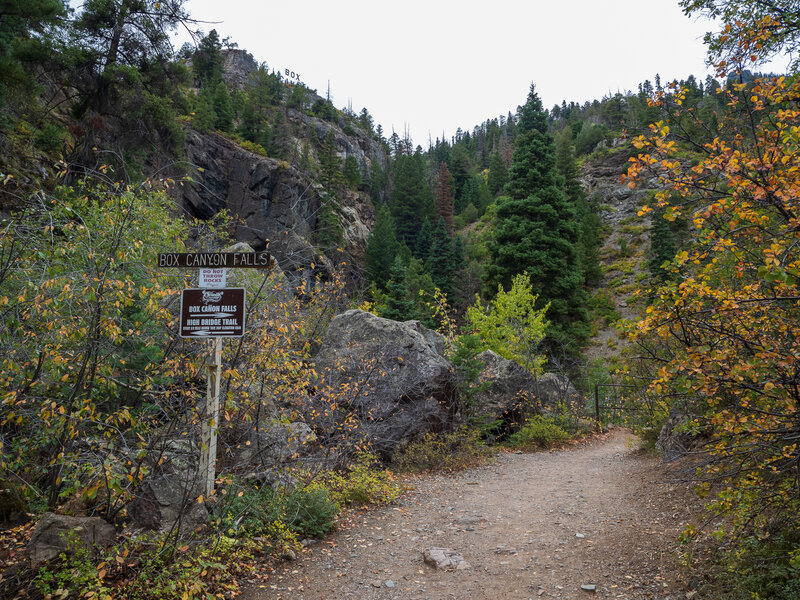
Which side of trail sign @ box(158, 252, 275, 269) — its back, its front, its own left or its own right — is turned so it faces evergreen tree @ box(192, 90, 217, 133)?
back

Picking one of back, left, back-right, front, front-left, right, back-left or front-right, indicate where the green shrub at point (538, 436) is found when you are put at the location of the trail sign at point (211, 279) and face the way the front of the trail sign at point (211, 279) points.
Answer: back-left

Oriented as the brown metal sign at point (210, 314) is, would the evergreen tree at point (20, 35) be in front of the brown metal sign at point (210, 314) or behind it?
behind

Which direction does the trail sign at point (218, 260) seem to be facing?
toward the camera

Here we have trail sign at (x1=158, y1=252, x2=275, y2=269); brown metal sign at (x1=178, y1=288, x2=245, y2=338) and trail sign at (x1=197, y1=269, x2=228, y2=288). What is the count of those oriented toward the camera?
3

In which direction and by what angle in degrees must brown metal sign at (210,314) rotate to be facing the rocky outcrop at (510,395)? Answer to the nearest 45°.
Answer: approximately 135° to its left

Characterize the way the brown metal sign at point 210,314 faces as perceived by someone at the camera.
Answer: facing the viewer

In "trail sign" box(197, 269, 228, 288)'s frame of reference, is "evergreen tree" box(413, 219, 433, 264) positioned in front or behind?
behind

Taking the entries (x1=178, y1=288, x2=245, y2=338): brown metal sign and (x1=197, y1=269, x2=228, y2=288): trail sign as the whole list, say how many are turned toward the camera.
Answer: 2

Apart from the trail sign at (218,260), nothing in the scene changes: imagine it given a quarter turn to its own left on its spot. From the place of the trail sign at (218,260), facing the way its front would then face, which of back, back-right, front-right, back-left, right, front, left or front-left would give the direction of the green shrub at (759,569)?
front-right

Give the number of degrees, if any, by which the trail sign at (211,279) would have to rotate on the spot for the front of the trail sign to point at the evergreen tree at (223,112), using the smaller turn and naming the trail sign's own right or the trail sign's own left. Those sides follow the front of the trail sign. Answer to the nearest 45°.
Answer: approximately 180°
